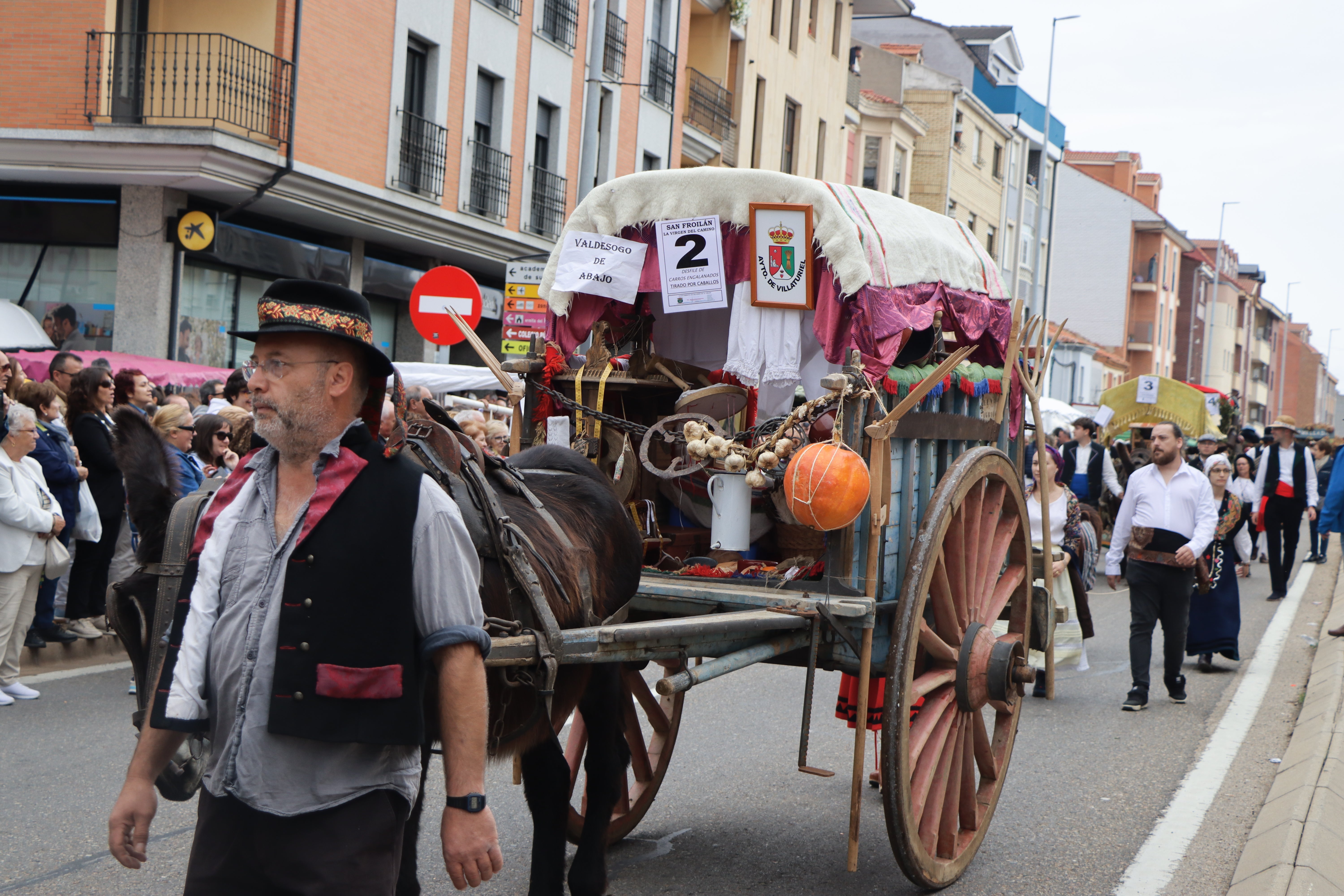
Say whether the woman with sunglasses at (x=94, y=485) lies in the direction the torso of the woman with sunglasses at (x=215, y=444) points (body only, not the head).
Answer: no

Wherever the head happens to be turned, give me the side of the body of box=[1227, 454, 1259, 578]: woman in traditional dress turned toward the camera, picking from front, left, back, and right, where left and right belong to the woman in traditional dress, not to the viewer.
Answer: front

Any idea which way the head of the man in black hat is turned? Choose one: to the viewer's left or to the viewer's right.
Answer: to the viewer's left

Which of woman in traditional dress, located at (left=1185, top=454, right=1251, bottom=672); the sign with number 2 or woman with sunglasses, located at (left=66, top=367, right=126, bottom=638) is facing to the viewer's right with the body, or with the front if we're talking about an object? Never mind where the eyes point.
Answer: the woman with sunglasses

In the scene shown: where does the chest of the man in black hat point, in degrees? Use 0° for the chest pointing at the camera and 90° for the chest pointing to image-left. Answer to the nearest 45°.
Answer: approximately 45°

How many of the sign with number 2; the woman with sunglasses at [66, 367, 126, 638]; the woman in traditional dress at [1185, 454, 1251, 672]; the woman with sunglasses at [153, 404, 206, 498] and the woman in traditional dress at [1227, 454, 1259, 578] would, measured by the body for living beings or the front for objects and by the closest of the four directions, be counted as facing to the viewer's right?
2

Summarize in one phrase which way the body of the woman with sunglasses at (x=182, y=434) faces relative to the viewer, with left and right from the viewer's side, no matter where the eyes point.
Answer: facing to the right of the viewer

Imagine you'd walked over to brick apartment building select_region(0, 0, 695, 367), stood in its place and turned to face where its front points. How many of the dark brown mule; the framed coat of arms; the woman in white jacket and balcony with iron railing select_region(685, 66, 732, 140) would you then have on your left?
1

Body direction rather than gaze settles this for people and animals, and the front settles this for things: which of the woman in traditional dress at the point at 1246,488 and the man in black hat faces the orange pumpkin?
the woman in traditional dress

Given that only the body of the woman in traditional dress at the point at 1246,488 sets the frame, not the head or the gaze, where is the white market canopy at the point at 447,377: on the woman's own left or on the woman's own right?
on the woman's own right

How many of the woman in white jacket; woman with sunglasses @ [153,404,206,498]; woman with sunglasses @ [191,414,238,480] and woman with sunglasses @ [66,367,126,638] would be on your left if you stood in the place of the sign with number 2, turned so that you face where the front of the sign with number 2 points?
0

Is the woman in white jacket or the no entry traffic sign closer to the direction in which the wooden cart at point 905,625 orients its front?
the woman in white jacket

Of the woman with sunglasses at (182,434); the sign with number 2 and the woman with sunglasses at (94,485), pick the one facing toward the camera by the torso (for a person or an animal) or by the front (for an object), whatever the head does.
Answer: the sign with number 2

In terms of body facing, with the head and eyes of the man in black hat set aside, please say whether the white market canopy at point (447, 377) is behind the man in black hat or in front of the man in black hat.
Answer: behind

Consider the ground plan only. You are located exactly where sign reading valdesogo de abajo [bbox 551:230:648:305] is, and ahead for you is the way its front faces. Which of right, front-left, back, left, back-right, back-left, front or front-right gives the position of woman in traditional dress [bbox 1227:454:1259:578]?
back-left
